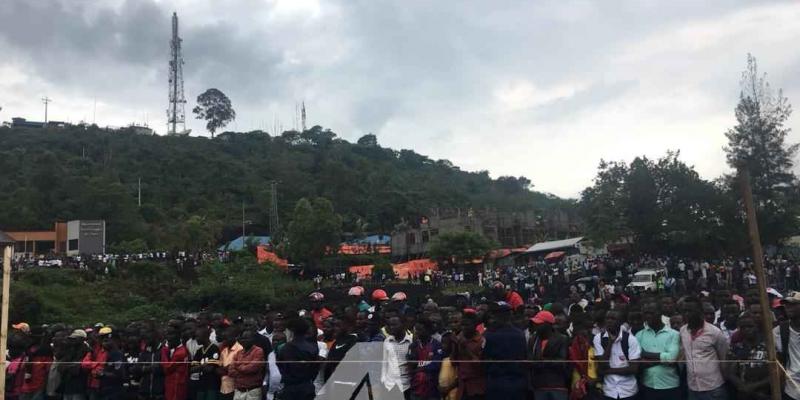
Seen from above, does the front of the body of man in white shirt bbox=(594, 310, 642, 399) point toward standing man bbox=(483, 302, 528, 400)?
no

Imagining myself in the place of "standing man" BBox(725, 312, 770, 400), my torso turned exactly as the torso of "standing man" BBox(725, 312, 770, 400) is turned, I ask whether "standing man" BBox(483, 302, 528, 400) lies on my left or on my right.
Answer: on my right

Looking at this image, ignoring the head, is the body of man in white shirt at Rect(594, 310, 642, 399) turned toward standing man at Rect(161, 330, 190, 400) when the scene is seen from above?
no

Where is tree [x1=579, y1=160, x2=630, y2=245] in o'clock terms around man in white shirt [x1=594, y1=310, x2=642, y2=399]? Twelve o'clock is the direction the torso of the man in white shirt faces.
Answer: The tree is roughly at 6 o'clock from the man in white shirt.

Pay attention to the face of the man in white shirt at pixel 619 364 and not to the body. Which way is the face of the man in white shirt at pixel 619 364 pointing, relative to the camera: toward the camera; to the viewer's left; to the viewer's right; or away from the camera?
toward the camera

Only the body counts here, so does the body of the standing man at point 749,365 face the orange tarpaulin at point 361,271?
no

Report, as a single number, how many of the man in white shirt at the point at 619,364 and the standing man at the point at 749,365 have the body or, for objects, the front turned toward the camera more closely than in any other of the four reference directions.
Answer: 2

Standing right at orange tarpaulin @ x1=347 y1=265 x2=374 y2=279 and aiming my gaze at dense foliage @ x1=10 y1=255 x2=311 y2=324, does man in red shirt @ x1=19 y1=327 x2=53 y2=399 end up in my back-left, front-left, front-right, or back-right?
front-left

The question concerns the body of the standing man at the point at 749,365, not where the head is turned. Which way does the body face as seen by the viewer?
toward the camera

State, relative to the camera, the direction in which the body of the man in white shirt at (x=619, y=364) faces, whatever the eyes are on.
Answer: toward the camera

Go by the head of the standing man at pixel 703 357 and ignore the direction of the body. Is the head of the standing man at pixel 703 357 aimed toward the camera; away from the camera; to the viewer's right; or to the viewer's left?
toward the camera

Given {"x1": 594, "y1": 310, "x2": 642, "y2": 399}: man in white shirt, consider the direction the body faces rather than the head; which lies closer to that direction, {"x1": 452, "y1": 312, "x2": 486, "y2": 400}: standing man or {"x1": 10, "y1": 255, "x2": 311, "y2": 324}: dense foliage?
the standing man

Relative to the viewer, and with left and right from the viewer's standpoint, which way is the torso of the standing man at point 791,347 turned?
facing the viewer and to the left of the viewer

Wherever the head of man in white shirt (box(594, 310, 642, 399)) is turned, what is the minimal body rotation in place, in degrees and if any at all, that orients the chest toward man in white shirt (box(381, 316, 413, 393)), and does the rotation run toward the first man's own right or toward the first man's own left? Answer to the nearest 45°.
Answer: approximately 90° to the first man's own right
